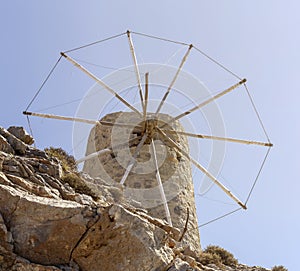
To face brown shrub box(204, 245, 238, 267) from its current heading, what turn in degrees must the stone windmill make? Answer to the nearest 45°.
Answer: approximately 45° to its left

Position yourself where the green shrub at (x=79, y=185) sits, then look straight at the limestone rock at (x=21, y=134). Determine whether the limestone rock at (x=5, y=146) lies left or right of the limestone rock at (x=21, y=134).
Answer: left

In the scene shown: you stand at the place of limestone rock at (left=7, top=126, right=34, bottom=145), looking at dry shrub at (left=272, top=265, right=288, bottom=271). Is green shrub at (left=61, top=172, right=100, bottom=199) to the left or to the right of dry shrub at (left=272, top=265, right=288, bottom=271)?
right

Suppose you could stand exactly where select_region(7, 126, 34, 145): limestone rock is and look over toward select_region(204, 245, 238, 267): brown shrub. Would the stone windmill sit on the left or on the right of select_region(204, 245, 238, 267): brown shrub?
left

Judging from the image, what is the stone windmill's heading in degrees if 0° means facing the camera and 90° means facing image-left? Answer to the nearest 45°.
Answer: approximately 0°

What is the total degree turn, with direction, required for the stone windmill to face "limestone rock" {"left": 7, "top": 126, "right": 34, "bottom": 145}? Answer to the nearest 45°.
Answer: approximately 45° to its right

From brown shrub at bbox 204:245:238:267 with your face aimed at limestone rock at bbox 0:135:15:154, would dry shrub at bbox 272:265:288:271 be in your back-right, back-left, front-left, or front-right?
back-left
